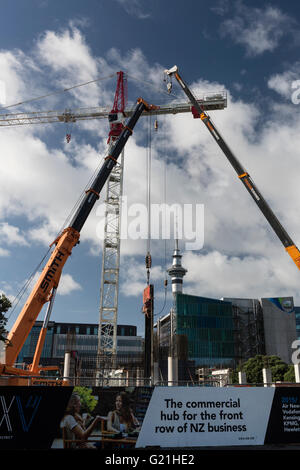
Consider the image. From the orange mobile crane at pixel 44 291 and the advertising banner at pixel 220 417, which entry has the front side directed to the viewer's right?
the orange mobile crane

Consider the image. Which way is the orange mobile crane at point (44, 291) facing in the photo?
to the viewer's right

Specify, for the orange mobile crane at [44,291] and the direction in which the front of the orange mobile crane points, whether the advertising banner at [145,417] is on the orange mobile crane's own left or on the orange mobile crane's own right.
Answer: on the orange mobile crane's own right

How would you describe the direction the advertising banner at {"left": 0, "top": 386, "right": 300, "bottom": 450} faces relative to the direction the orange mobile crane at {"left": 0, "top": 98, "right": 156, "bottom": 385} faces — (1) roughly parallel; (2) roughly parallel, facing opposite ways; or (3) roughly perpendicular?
roughly perpendicular

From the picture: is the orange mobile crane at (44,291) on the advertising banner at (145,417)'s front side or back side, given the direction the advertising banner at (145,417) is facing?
on the back side

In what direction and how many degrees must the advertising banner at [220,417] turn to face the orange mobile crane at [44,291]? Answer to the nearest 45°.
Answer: approximately 135° to its right

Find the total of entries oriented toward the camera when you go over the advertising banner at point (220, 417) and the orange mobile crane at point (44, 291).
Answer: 1

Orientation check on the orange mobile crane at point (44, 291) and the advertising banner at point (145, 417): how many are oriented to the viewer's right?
1

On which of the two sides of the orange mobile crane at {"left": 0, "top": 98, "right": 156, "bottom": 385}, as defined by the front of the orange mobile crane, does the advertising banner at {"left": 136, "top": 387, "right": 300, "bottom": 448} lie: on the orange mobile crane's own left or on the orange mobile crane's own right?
on the orange mobile crane's own right
